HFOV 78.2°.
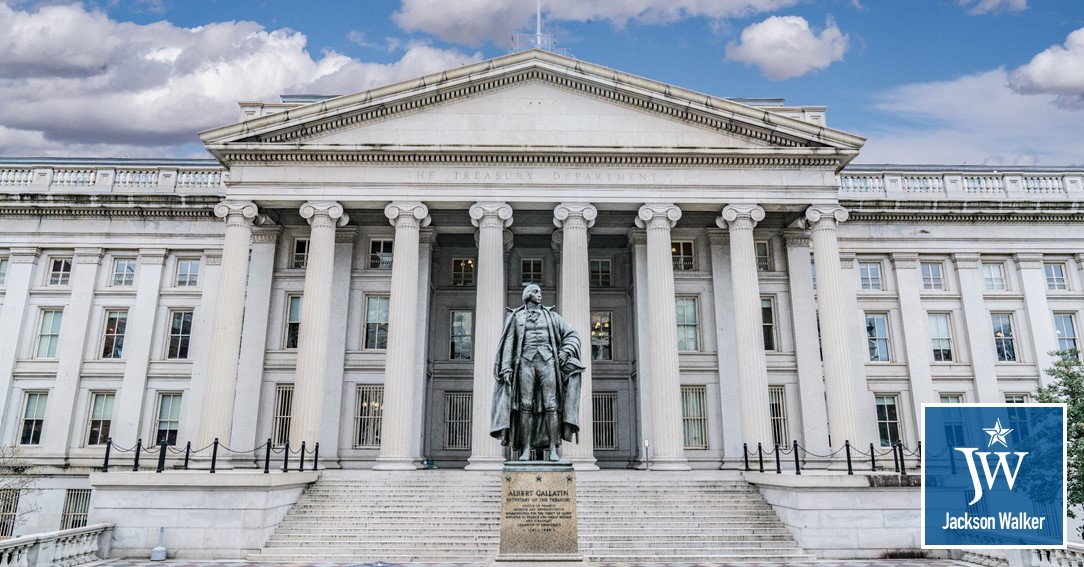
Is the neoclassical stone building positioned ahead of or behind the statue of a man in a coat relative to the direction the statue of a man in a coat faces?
behind

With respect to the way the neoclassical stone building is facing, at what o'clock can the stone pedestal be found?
The stone pedestal is roughly at 12 o'clock from the neoclassical stone building.

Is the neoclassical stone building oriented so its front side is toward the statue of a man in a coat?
yes

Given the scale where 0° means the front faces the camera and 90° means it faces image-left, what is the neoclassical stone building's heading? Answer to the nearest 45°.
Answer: approximately 0°

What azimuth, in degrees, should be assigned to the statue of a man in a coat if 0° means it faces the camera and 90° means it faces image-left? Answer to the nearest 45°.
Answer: approximately 0°

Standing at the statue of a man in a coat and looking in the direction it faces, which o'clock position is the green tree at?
The green tree is roughly at 8 o'clock from the statue of a man in a coat.

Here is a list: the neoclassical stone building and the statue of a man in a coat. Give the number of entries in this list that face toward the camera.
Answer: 2

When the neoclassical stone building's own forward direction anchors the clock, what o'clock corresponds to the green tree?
The green tree is roughly at 10 o'clock from the neoclassical stone building.
